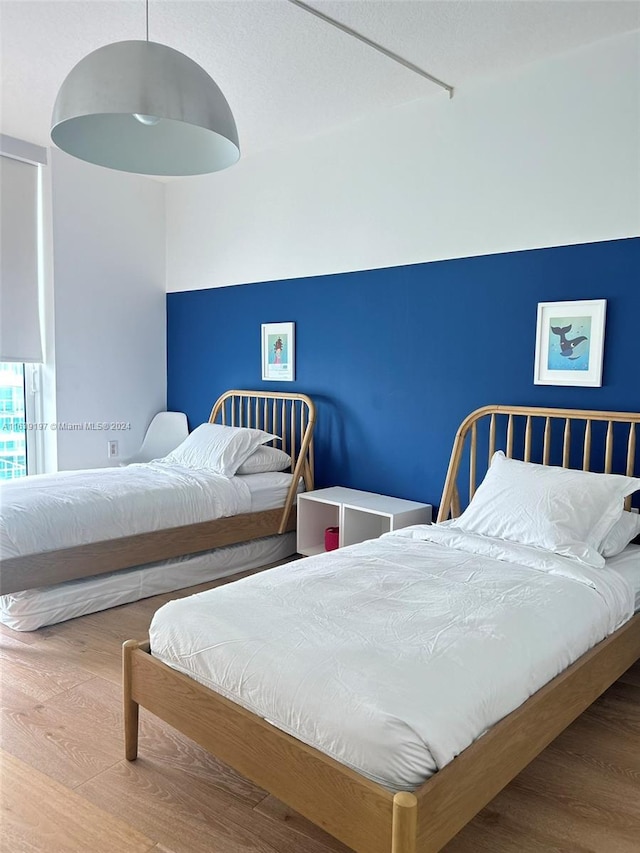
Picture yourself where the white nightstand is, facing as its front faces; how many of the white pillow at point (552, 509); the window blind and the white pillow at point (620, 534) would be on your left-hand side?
2

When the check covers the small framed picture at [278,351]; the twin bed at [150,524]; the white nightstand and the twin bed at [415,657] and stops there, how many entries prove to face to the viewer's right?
0

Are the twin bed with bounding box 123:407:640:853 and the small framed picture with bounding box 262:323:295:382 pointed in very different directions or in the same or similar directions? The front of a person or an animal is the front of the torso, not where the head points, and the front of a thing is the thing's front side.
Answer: same or similar directions

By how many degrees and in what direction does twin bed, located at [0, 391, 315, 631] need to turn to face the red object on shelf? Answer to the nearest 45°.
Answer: approximately 135° to its left

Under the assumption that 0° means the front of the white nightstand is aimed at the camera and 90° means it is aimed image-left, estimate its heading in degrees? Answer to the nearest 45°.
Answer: approximately 45°

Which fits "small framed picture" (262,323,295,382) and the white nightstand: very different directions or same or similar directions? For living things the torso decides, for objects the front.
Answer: same or similar directions

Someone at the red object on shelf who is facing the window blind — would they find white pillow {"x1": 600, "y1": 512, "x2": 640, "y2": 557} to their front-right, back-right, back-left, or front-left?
back-left

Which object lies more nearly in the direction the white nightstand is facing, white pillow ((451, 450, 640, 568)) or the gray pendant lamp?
the gray pendant lamp

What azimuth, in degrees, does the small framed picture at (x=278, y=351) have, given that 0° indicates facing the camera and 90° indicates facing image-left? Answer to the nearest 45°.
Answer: approximately 45°

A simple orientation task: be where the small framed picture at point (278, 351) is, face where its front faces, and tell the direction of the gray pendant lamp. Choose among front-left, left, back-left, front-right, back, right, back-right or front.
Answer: front-left

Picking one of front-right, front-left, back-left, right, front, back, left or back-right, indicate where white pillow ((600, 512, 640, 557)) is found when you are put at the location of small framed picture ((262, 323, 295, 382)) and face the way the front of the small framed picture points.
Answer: left

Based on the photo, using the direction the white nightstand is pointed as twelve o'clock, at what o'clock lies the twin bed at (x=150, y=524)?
The twin bed is roughly at 1 o'clock from the white nightstand.

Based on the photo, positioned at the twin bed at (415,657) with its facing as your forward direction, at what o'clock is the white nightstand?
The white nightstand is roughly at 4 o'clock from the twin bed.

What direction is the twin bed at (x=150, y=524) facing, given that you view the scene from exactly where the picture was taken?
facing the viewer and to the left of the viewer
